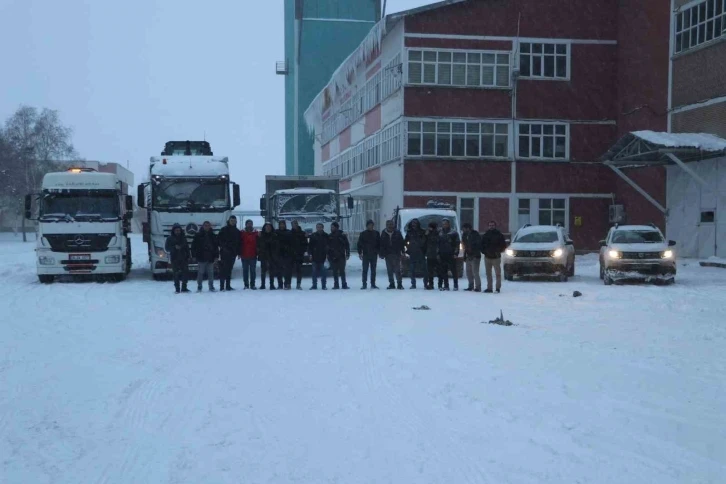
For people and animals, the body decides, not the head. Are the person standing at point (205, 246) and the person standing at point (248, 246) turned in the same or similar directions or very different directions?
same or similar directions

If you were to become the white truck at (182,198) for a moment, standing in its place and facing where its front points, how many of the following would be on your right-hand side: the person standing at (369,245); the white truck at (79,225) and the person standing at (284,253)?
1

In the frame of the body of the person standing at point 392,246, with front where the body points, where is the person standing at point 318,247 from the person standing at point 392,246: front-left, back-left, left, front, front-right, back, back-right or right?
right

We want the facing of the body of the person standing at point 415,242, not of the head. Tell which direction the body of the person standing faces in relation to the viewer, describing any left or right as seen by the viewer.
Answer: facing the viewer

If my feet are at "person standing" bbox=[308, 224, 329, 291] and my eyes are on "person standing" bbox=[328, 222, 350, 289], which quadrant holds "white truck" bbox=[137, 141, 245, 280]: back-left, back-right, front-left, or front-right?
back-left

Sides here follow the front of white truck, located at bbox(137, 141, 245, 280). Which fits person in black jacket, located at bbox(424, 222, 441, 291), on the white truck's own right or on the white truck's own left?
on the white truck's own left

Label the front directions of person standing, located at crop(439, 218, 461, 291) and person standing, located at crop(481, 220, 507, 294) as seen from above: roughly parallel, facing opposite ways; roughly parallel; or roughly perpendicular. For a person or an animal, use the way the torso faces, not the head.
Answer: roughly parallel

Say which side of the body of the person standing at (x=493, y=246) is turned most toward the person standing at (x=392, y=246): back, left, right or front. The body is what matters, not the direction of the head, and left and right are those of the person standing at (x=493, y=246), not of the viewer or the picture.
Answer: right

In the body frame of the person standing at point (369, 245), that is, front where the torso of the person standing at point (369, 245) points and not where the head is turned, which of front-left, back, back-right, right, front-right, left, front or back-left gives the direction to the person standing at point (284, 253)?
right

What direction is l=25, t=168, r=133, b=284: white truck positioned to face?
toward the camera

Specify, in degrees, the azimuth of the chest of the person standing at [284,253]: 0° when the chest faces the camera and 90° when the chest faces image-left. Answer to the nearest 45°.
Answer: approximately 0°

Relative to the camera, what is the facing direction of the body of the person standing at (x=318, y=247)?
toward the camera

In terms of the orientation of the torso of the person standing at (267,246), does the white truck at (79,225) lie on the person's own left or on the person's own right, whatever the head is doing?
on the person's own right
